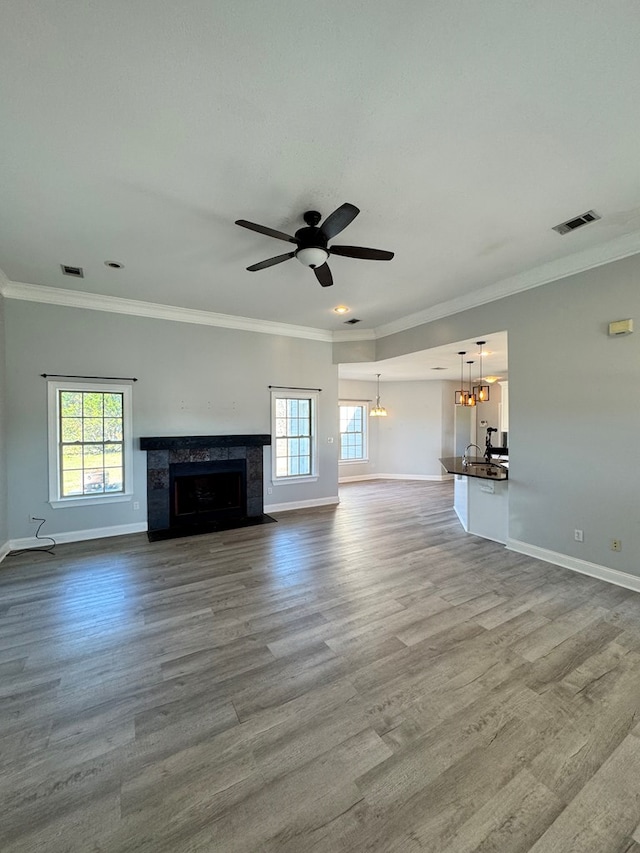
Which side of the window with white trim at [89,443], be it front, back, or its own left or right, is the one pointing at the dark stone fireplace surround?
left

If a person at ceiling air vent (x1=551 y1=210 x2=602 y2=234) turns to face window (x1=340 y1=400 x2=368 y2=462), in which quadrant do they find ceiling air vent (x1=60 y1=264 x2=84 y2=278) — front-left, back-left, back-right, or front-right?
front-left

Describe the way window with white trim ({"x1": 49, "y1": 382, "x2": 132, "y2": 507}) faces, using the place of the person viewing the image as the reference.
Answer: facing the viewer

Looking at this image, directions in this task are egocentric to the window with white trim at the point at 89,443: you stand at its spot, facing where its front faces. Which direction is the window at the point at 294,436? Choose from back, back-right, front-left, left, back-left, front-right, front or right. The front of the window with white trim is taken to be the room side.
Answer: left

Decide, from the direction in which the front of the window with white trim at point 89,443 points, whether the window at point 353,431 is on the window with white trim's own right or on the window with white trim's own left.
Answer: on the window with white trim's own left

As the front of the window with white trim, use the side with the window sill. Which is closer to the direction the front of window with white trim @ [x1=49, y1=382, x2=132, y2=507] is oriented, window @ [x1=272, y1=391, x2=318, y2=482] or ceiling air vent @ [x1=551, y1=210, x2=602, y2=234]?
the ceiling air vent

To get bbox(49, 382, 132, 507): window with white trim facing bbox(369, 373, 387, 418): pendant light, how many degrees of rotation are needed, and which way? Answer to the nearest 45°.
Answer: approximately 90° to its left

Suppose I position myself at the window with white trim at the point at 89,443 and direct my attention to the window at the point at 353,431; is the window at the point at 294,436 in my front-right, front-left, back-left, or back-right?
front-right

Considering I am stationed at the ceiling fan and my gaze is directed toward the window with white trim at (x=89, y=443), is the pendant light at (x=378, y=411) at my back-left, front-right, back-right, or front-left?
front-right

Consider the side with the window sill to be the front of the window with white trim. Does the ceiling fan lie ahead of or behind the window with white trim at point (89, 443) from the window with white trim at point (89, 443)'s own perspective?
ahead
